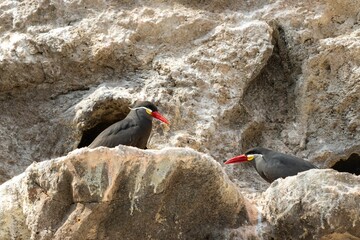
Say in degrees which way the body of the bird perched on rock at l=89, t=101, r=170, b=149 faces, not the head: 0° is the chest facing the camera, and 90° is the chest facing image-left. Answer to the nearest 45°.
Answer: approximately 270°

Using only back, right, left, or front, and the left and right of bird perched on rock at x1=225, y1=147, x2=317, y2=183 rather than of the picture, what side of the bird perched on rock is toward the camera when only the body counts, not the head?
left

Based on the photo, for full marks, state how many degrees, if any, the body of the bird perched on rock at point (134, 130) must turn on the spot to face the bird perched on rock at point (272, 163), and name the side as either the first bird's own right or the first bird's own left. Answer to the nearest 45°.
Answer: approximately 45° to the first bird's own right

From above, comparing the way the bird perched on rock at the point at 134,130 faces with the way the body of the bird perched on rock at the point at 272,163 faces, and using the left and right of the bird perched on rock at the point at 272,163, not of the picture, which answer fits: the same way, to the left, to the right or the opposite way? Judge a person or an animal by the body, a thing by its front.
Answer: the opposite way
